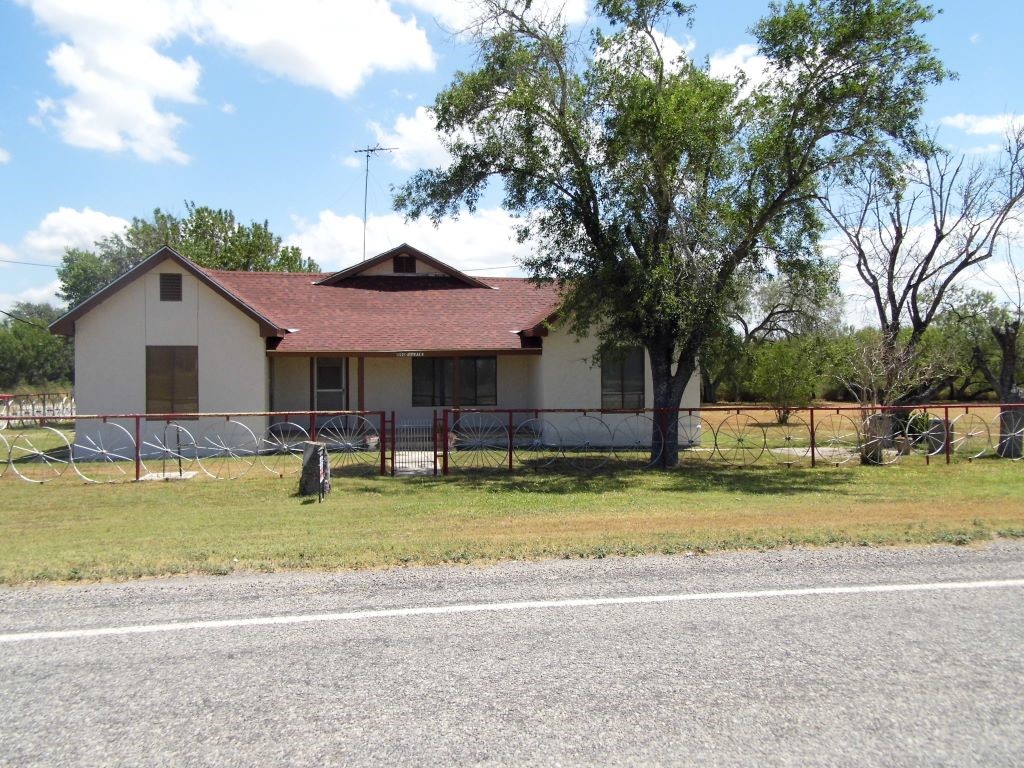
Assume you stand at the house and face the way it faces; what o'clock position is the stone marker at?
The stone marker is roughly at 12 o'clock from the house.

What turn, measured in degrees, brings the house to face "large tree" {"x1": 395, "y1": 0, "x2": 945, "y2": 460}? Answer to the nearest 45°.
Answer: approximately 45° to its left

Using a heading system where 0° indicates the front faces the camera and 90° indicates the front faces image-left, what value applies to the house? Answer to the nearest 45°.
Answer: approximately 0°
